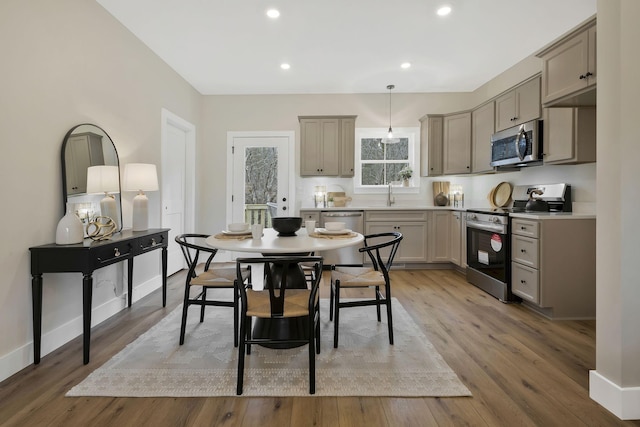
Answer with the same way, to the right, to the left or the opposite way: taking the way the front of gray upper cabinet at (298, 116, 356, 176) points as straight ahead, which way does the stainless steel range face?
to the right

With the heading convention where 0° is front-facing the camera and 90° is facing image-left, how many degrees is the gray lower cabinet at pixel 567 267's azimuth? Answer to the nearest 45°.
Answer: approximately 45°

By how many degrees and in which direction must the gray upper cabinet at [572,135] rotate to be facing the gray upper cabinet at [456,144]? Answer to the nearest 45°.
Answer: approximately 90° to its right

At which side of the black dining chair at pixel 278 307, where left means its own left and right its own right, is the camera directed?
back

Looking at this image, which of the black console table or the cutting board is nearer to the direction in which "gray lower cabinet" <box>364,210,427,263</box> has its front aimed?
the black console table
